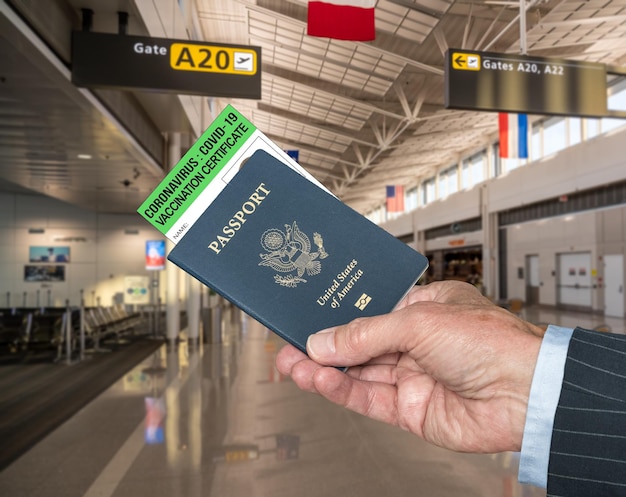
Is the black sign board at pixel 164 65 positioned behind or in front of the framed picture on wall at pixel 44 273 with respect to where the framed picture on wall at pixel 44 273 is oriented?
in front

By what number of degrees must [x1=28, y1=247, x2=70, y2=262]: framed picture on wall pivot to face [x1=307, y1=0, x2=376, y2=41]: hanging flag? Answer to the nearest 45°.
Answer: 0° — it already faces it

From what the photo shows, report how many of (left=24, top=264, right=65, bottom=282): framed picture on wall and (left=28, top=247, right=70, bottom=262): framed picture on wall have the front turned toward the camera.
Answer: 2

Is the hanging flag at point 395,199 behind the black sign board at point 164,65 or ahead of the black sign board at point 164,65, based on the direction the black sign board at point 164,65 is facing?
behind

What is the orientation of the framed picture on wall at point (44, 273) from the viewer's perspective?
toward the camera

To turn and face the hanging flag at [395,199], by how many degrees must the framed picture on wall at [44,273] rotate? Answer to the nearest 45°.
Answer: approximately 90° to its left

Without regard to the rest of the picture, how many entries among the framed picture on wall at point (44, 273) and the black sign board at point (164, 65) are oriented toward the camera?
2

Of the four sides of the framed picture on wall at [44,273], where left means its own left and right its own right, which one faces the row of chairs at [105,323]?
front

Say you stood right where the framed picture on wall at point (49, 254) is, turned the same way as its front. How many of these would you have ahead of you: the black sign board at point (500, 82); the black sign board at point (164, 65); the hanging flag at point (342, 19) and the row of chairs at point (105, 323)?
4

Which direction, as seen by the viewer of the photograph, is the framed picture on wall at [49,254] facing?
facing the viewer

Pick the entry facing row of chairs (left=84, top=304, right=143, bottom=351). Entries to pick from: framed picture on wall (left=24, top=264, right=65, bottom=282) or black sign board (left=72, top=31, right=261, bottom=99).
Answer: the framed picture on wall
